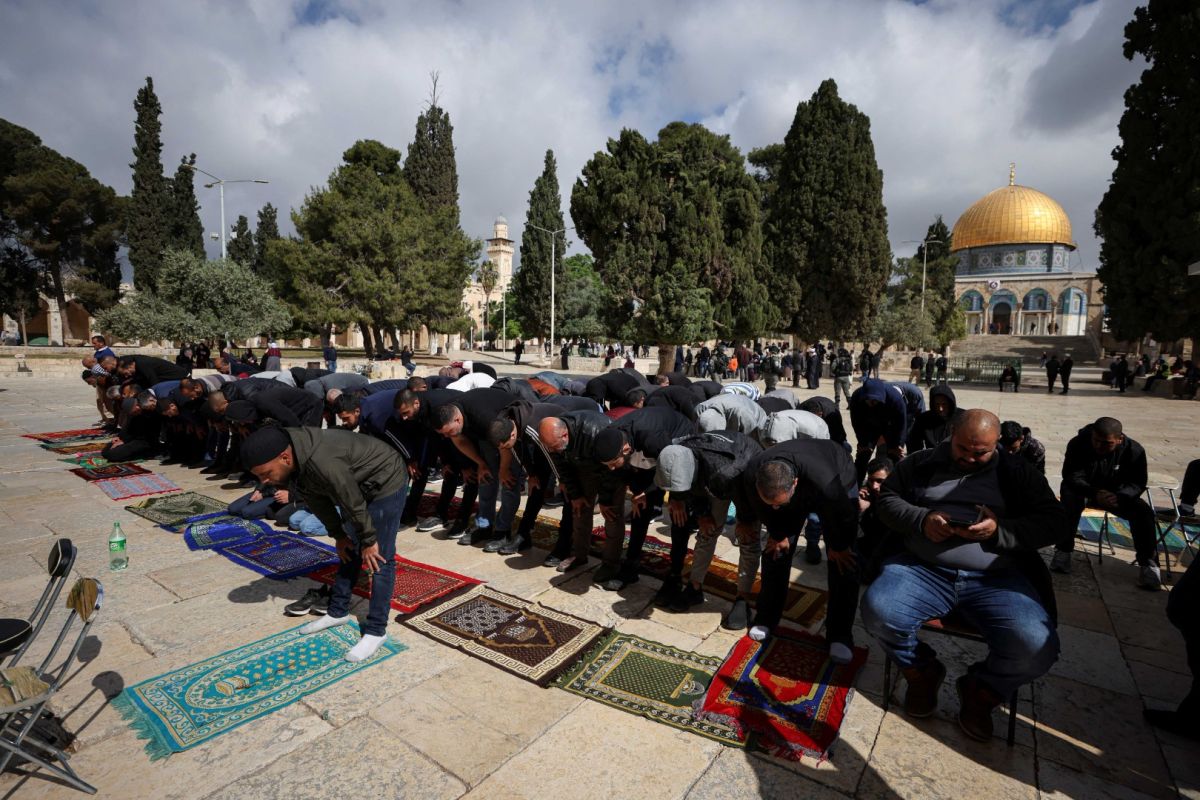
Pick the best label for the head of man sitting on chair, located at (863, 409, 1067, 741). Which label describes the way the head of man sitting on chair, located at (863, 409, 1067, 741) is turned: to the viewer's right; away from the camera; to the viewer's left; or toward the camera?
toward the camera

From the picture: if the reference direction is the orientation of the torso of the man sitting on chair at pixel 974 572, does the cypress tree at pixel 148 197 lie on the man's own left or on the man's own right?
on the man's own right

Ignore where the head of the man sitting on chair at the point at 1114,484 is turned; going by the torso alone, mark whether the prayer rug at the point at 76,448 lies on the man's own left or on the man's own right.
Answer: on the man's own right

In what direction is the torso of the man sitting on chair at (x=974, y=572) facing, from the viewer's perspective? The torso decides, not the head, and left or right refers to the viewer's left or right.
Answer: facing the viewer

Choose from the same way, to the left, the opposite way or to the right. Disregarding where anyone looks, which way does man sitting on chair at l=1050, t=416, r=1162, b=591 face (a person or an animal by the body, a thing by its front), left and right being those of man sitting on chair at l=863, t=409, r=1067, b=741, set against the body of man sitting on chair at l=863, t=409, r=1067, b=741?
the same way

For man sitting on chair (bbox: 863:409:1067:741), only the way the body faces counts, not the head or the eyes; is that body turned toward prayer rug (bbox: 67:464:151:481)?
no

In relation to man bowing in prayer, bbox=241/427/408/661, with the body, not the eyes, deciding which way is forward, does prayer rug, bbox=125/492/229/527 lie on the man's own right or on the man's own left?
on the man's own right

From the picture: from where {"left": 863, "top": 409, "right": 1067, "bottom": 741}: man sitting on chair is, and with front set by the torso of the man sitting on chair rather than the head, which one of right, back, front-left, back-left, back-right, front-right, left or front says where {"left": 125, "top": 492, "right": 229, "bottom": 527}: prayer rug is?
right

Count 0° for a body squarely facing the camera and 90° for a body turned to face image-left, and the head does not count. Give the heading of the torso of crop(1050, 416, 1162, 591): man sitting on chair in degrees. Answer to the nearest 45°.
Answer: approximately 0°

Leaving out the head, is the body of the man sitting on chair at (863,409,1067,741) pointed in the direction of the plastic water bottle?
no

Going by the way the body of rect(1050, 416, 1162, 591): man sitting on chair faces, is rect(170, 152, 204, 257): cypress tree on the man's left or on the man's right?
on the man's right

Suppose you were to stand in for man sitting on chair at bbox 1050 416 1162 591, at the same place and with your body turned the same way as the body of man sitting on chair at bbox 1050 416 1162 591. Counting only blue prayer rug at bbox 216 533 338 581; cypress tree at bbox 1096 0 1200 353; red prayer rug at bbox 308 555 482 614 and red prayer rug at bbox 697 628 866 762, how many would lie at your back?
1

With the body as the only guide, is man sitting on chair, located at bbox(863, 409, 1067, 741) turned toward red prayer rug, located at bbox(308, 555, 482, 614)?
no

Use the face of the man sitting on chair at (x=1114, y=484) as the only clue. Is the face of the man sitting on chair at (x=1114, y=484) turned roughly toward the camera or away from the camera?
toward the camera

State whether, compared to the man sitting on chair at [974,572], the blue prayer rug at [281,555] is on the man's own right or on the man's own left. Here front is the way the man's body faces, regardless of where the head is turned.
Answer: on the man's own right
